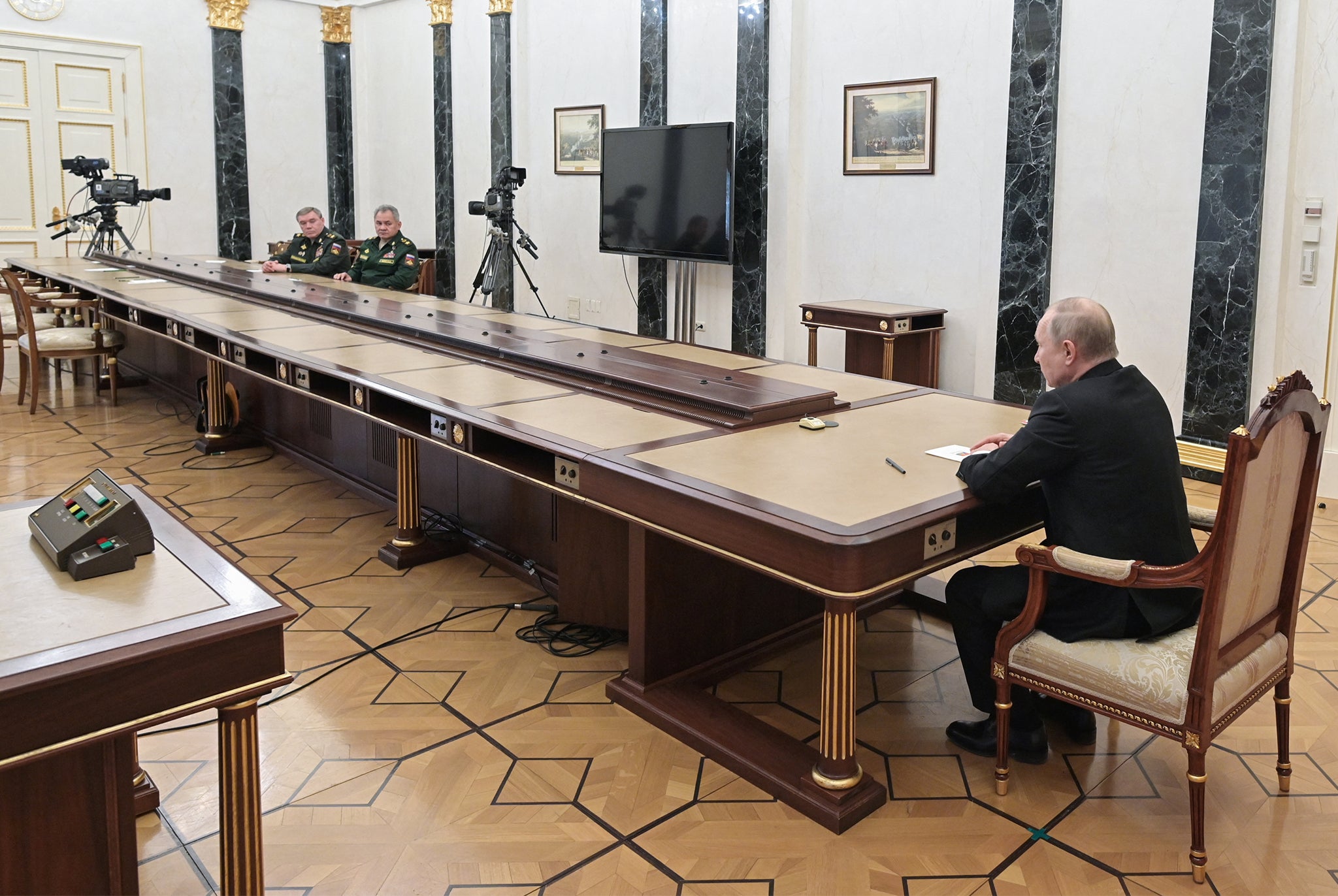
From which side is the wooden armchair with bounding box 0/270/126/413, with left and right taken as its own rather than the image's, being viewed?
right

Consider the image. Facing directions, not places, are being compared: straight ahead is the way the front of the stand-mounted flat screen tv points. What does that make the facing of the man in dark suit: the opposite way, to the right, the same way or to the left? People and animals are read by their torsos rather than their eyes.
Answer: to the right

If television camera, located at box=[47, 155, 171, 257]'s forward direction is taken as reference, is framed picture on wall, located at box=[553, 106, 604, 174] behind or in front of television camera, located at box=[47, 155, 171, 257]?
in front

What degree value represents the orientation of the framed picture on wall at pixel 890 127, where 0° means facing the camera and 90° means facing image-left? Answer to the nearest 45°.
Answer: approximately 45°

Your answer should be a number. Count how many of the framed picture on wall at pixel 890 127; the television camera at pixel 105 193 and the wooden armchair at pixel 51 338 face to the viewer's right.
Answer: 2

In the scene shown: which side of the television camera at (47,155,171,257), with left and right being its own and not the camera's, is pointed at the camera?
right

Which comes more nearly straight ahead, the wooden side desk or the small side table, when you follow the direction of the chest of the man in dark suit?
the small side table

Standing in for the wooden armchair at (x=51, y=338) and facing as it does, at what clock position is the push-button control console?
The push-button control console is roughly at 3 o'clock from the wooden armchair.

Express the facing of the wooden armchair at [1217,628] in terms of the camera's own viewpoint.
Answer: facing away from the viewer and to the left of the viewer

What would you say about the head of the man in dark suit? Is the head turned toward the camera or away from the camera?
away from the camera
